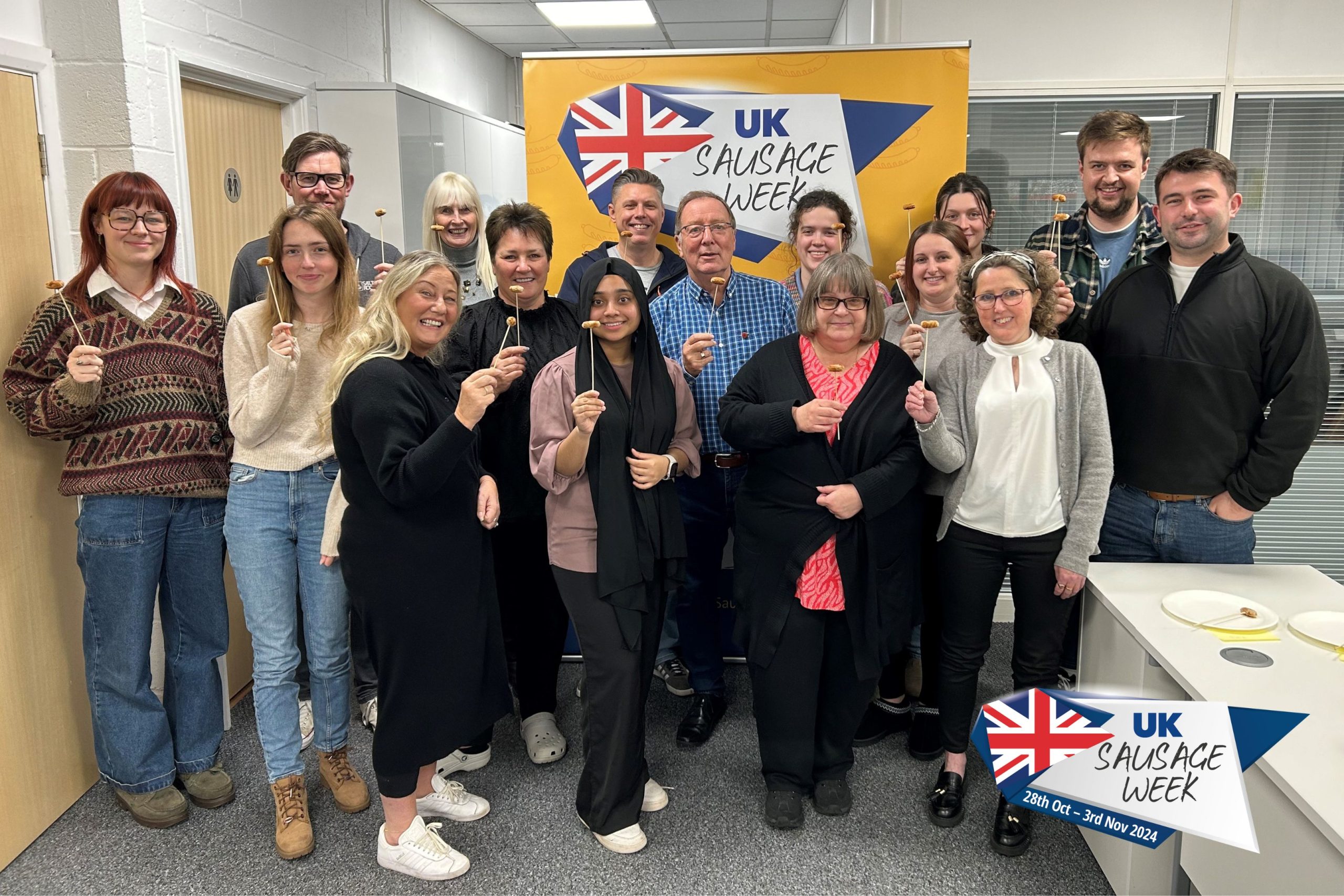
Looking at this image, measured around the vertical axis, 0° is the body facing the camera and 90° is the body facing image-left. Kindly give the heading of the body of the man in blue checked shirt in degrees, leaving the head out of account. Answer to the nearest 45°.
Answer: approximately 0°

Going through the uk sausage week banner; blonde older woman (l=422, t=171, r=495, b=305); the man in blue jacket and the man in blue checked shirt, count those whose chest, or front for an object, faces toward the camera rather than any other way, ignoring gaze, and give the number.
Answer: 4

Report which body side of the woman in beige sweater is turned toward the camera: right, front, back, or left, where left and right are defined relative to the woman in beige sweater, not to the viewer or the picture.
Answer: front

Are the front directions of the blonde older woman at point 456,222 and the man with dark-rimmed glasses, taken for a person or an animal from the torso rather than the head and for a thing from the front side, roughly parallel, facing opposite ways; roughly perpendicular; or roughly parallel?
roughly parallel

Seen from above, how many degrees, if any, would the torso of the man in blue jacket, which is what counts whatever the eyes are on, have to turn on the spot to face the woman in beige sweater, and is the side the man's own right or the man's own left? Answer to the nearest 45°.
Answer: approximately 45° to the man's own right

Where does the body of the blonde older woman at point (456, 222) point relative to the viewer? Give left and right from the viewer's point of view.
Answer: facing the viewer

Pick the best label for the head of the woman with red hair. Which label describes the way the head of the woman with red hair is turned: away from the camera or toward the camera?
toward the camera

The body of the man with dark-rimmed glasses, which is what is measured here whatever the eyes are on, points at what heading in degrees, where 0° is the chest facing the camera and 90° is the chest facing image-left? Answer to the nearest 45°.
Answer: approximately 0°

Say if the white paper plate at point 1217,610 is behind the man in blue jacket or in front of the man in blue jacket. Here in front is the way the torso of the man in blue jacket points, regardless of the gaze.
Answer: in front
